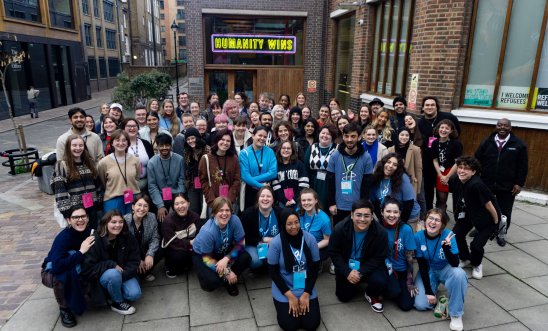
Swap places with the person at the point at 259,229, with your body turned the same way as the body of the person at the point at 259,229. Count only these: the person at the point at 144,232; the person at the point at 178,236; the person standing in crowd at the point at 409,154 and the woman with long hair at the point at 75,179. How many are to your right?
3

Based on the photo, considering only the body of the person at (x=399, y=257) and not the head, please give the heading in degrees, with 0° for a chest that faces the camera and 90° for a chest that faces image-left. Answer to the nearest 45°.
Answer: approximately 0°

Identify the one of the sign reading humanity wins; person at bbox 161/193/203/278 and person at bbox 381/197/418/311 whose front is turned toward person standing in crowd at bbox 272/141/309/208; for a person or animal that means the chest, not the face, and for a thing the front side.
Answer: the sign reading humanity wins

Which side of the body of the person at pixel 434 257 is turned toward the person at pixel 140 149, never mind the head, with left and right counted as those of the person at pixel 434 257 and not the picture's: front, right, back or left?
right

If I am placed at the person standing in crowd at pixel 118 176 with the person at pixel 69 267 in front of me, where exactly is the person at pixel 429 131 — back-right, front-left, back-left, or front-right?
back-left

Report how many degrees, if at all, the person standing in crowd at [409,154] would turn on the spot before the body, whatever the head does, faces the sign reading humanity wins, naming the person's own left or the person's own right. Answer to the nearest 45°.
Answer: approximately 135° to the person's own right

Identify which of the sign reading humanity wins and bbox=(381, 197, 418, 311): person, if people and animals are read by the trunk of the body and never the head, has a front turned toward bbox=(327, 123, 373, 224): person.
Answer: the sign reading humanity wins

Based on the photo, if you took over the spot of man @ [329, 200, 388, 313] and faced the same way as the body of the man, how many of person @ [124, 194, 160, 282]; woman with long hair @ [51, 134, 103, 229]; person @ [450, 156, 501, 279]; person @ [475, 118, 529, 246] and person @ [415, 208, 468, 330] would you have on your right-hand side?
2

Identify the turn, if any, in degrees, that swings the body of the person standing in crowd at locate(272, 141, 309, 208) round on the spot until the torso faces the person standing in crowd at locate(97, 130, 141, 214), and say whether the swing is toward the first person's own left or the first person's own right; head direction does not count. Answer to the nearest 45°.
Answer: approximately 90° to the first person's own right

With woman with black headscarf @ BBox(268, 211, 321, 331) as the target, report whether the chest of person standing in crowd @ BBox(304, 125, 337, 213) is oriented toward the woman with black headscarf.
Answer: yes
